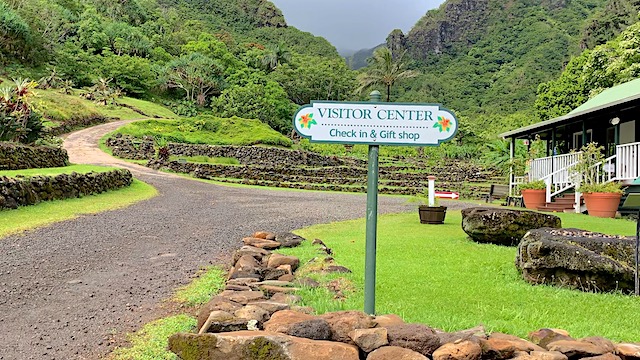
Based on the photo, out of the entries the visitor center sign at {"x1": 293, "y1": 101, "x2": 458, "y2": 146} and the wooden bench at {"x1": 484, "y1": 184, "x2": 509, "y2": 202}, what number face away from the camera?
0

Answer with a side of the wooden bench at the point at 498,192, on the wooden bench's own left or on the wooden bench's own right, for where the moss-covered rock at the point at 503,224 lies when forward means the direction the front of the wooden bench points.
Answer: on the wooden bench's own left

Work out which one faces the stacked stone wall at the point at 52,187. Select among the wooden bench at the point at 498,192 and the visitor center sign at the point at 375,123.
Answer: the wooden bench

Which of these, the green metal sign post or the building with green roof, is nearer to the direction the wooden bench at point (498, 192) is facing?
the green metal sign post

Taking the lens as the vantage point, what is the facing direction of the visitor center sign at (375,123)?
facing the viewer

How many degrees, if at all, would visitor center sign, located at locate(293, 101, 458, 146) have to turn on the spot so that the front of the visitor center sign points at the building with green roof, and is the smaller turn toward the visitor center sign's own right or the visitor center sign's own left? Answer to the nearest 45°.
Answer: approximately 135° to the visitor center sign's own left

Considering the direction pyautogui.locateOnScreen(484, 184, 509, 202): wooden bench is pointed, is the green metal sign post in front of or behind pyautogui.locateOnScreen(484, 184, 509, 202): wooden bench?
in front

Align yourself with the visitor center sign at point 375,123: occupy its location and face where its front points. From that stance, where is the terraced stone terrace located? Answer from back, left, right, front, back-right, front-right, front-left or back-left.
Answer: back

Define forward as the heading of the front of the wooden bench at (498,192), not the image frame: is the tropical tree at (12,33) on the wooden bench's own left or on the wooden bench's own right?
on the wooden bench's own right

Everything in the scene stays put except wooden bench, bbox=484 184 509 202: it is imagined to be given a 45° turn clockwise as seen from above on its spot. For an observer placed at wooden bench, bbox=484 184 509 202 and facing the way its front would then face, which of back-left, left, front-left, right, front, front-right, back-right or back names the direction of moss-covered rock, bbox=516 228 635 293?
left

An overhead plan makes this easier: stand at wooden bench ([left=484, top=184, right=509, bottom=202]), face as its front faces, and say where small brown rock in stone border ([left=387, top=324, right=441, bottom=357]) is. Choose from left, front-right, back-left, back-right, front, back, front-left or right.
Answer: front-left

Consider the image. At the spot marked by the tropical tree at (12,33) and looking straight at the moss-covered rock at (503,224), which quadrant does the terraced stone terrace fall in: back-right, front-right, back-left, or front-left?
front-left

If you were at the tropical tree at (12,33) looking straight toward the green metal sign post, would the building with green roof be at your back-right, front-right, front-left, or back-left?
front-left

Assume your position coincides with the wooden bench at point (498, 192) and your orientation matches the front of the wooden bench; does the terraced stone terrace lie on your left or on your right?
on your right
